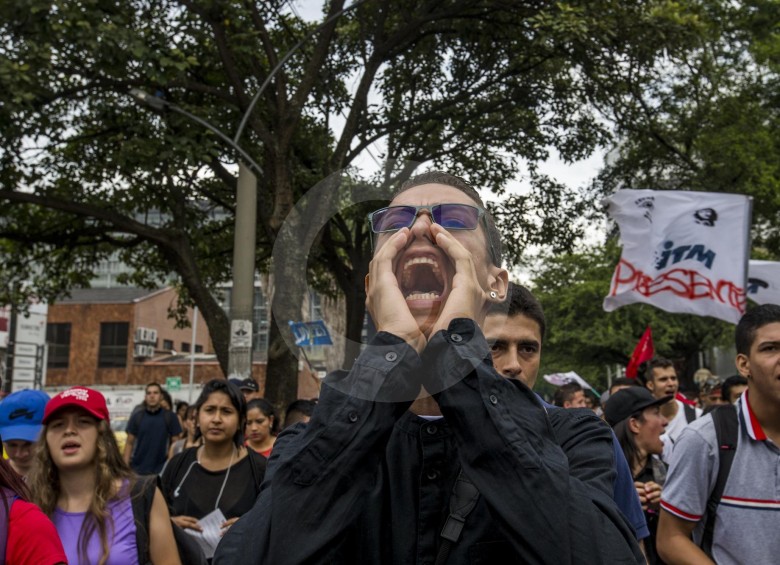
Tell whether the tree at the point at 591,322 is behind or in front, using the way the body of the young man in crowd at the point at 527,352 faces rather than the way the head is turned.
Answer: behind

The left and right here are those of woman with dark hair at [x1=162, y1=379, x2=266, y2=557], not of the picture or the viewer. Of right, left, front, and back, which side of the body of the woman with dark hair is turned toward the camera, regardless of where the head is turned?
front

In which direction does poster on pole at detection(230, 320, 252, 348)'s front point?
toward the camera

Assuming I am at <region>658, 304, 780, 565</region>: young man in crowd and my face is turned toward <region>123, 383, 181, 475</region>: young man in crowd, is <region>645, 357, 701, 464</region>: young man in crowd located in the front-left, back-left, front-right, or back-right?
front-right

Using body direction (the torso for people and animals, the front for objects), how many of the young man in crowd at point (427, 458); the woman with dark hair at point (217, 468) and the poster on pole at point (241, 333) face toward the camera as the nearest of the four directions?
3

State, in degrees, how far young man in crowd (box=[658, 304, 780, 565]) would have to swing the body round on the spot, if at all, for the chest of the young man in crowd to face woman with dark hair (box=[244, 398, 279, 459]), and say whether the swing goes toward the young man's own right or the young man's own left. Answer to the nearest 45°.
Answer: approximately 180°

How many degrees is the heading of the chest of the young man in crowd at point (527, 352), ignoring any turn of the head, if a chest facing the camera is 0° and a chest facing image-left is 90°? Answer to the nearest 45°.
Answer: approximately 0°

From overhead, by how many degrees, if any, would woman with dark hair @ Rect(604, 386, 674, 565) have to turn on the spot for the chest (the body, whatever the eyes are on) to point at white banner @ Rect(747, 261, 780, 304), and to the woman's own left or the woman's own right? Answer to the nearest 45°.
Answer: approximately 90° to the woman's own left

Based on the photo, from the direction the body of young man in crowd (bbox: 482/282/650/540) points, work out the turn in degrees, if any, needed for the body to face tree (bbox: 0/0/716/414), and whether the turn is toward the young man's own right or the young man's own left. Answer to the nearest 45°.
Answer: approximately 135° to the young man's own right

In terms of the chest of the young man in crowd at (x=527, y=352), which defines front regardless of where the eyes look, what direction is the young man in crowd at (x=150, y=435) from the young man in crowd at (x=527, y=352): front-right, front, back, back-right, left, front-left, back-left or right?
back-right

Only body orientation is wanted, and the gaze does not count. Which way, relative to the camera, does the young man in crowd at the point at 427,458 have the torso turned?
toward the camera
